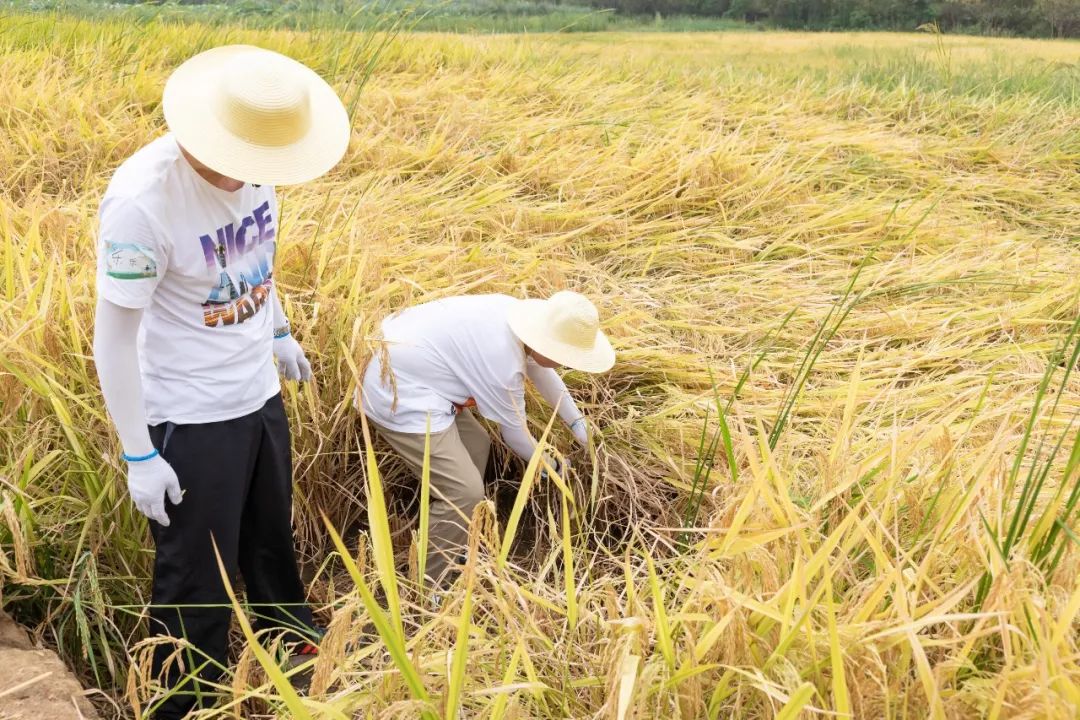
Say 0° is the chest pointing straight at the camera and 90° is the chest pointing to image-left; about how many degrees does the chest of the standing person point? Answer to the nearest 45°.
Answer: approximately 315°

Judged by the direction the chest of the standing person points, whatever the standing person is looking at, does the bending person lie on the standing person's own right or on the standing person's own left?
on the standing person's own left

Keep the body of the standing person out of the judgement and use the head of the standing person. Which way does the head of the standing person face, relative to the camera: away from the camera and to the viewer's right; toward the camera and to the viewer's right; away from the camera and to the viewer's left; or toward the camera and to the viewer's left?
toward the camera and to the viewer's right

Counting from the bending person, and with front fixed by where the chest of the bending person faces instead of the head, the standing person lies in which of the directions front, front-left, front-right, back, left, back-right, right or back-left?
back-right

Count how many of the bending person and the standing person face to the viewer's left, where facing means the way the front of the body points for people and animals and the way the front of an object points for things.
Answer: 0

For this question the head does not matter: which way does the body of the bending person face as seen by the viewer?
to the viewer's right
